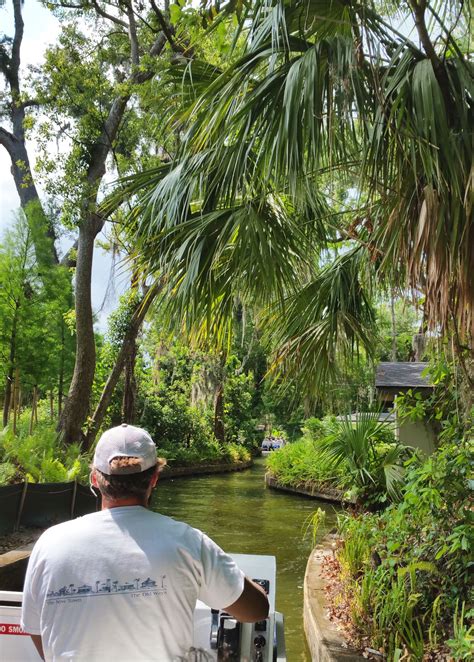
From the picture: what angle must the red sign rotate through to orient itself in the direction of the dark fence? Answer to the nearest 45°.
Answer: approximately 180°

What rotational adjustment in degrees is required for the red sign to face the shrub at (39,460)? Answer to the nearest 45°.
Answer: approximately 180°

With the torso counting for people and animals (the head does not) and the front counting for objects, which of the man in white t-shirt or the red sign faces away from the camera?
the man in white t-shirt

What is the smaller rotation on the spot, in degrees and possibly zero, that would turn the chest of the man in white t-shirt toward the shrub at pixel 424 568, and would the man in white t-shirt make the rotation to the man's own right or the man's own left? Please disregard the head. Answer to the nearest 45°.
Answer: approximately 45° to the man's own right

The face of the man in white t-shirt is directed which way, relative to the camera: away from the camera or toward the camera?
away from the camera

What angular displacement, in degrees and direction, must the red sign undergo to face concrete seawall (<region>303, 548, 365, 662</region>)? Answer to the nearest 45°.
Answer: approximately 135° to its left

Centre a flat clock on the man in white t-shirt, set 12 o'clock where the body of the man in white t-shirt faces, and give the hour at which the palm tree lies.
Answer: The palm tree is roughly at 1 o'clock from the man in white t-shirt.

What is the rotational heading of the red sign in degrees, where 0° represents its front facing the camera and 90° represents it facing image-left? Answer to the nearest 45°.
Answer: approximately 0°

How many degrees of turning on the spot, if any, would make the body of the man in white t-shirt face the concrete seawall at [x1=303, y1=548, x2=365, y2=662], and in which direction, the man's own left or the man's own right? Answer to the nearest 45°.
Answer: approximately 45° to the man's own right

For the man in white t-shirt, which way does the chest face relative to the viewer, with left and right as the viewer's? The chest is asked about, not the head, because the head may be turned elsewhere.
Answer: facing away from the viewer

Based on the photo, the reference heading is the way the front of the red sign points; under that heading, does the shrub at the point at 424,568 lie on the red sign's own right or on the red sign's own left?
on the red sign's own left

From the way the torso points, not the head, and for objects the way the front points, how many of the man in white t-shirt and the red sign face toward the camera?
1

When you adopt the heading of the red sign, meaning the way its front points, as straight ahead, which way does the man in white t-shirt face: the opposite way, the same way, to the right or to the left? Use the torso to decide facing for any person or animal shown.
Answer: the opposite way
